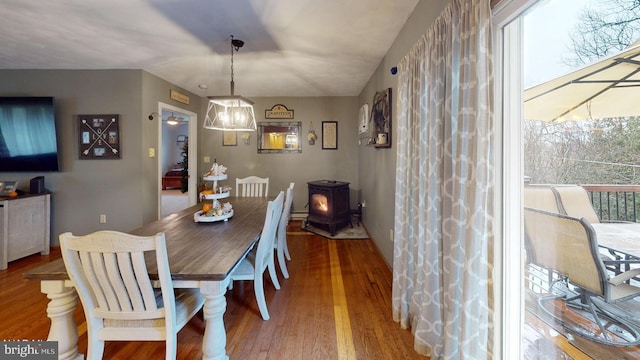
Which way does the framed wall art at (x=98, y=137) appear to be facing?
toward the camera

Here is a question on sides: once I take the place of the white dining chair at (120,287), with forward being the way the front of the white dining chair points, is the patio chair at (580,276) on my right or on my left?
on my right

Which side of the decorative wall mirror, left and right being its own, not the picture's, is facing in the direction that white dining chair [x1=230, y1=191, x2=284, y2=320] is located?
front

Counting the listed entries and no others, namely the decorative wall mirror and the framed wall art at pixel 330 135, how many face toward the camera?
2

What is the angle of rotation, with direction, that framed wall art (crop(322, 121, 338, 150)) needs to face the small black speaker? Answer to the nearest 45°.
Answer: approximately 45° to its right

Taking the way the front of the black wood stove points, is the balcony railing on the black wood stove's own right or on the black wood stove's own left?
on the black wood stove's own left

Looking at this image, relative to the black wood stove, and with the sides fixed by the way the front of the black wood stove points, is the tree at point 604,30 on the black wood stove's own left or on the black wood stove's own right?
on the black wood stove's own left

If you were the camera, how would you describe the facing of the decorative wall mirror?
facing the viewer

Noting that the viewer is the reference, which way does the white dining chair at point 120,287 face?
facing away from the viewer and to the right of the viewer

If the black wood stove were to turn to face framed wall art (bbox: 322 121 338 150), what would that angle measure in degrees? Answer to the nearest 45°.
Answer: approximately 135° to its right

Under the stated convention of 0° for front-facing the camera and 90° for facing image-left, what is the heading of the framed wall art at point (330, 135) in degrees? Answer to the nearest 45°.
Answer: approximately 0°
